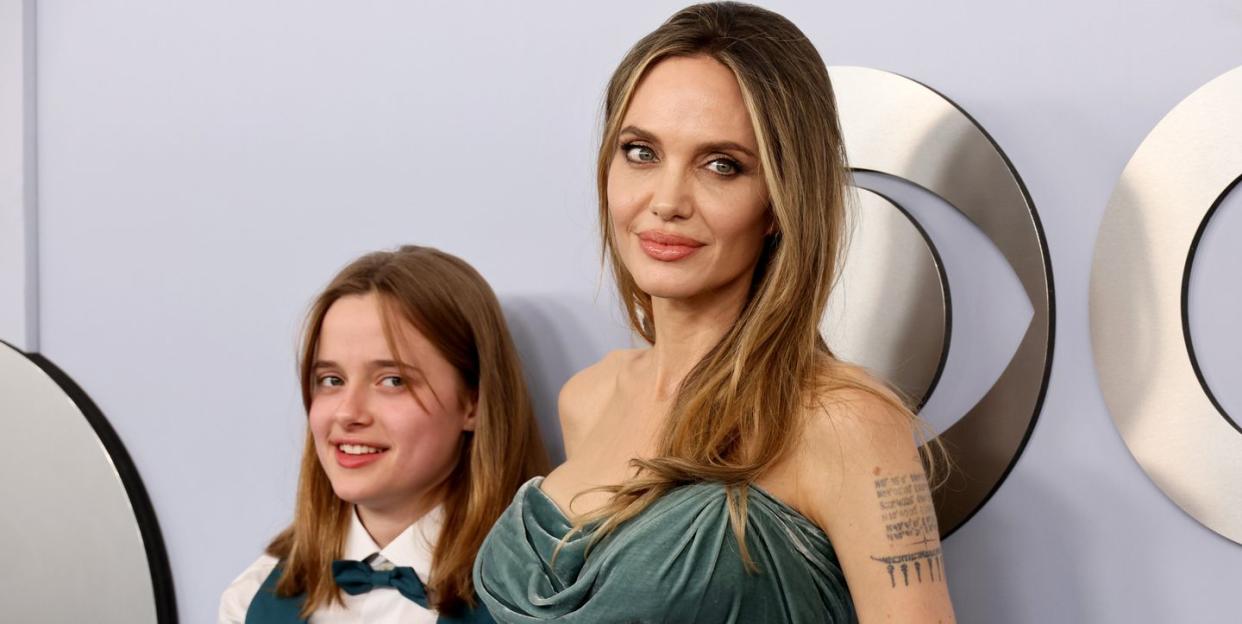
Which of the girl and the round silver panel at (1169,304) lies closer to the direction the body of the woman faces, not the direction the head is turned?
the girl

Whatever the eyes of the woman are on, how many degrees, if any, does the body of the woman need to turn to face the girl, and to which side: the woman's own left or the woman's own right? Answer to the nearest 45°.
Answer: approximately 90° to the woman's own right

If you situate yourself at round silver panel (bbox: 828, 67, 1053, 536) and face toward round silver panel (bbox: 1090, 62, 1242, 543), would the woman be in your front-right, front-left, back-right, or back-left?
back-right

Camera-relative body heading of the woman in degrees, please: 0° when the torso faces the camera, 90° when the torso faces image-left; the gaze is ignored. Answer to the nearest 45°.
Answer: approximately 45°

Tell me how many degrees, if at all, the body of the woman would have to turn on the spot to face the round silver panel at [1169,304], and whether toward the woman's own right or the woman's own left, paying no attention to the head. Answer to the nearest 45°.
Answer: approximately 135° to the woman's own left
